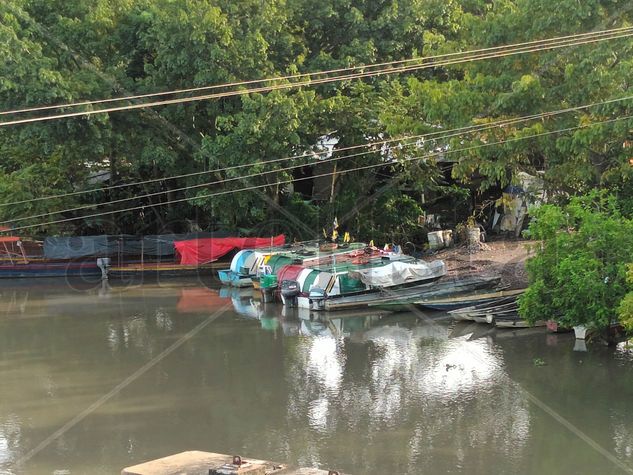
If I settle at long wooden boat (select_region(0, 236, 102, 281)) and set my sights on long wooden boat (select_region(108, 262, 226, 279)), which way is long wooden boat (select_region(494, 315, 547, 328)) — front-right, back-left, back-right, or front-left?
front-right

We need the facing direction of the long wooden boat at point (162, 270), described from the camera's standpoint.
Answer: facing to the right of the viewer

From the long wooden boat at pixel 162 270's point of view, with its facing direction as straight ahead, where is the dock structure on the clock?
The dock structure is roughly at 3 o'clock from the long wooden boat.

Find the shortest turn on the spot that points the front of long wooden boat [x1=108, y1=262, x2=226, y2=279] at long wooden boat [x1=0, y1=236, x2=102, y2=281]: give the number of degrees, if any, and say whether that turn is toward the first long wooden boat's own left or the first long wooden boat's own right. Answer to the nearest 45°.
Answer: approximately 180°

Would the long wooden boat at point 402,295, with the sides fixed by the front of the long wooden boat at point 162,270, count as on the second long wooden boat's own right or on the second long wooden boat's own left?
on the second long wooden boat's own right

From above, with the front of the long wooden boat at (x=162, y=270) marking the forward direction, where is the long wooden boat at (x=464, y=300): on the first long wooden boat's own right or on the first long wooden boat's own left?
on the first long wooden boat's own right

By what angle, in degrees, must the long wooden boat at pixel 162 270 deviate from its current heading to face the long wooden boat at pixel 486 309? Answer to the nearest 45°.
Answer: approximately 45° to its right

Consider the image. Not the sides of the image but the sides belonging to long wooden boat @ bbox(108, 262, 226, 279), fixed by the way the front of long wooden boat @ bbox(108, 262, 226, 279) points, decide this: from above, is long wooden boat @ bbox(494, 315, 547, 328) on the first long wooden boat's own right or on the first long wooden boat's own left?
on the first long wooden boat's own right
